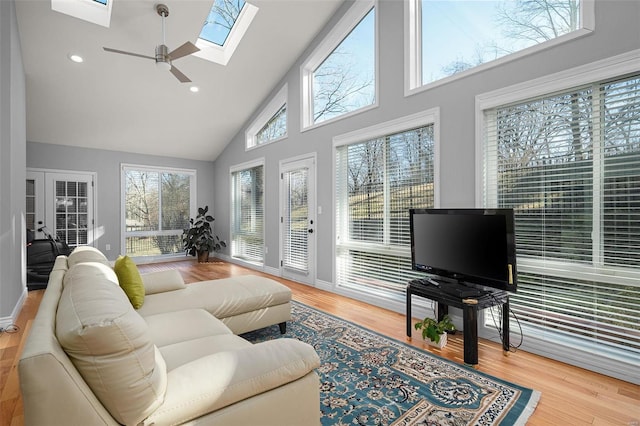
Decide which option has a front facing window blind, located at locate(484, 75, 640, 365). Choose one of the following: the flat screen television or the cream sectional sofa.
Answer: the cream sectional sofa

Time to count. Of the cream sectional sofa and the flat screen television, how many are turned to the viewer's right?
1

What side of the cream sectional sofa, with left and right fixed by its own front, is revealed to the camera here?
right

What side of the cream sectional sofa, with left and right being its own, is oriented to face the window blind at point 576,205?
front

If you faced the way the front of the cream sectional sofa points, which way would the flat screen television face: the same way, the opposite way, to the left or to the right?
the opposite way

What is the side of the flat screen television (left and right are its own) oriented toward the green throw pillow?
front

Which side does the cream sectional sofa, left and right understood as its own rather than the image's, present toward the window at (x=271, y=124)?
left

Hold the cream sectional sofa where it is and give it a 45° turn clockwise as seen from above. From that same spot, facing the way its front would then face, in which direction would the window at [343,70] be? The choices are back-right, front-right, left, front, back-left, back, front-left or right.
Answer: left

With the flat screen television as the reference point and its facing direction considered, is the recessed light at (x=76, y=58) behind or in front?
in front

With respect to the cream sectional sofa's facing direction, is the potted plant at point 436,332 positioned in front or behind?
in front

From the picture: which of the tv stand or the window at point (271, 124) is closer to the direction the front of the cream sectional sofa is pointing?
the tv stand
